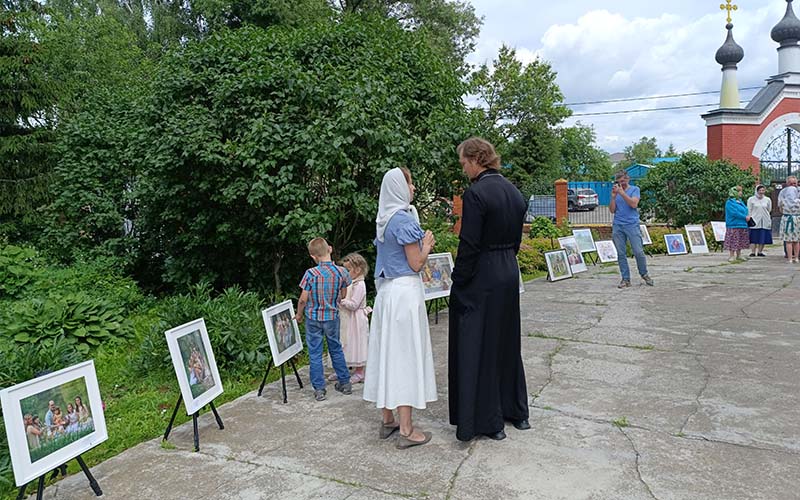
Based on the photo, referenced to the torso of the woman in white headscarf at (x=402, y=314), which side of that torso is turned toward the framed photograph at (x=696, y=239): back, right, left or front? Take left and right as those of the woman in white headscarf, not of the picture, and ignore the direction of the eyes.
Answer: front

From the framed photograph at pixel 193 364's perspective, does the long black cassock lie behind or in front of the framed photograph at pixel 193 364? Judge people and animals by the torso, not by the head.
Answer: in front

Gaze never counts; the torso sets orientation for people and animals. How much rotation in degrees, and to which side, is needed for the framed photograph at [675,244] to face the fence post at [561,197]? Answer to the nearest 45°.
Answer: approximately 135° to its right

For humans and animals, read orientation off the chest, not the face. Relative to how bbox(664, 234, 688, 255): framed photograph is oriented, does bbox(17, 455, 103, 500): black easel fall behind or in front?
in front

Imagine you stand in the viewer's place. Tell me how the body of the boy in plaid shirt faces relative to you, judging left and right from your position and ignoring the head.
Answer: facing away from the viewer

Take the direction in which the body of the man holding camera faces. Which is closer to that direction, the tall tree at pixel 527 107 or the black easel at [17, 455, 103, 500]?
the black easel

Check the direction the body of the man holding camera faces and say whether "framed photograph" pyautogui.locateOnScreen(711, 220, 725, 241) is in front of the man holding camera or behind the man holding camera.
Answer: behind

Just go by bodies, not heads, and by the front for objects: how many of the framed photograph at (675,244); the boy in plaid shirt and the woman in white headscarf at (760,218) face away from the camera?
1

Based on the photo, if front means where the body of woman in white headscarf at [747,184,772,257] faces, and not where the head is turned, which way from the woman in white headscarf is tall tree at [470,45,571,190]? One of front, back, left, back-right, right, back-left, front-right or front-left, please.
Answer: back-right

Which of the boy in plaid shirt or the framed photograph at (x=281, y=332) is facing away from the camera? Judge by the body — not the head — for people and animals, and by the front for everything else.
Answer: the boy in plaid shirt
